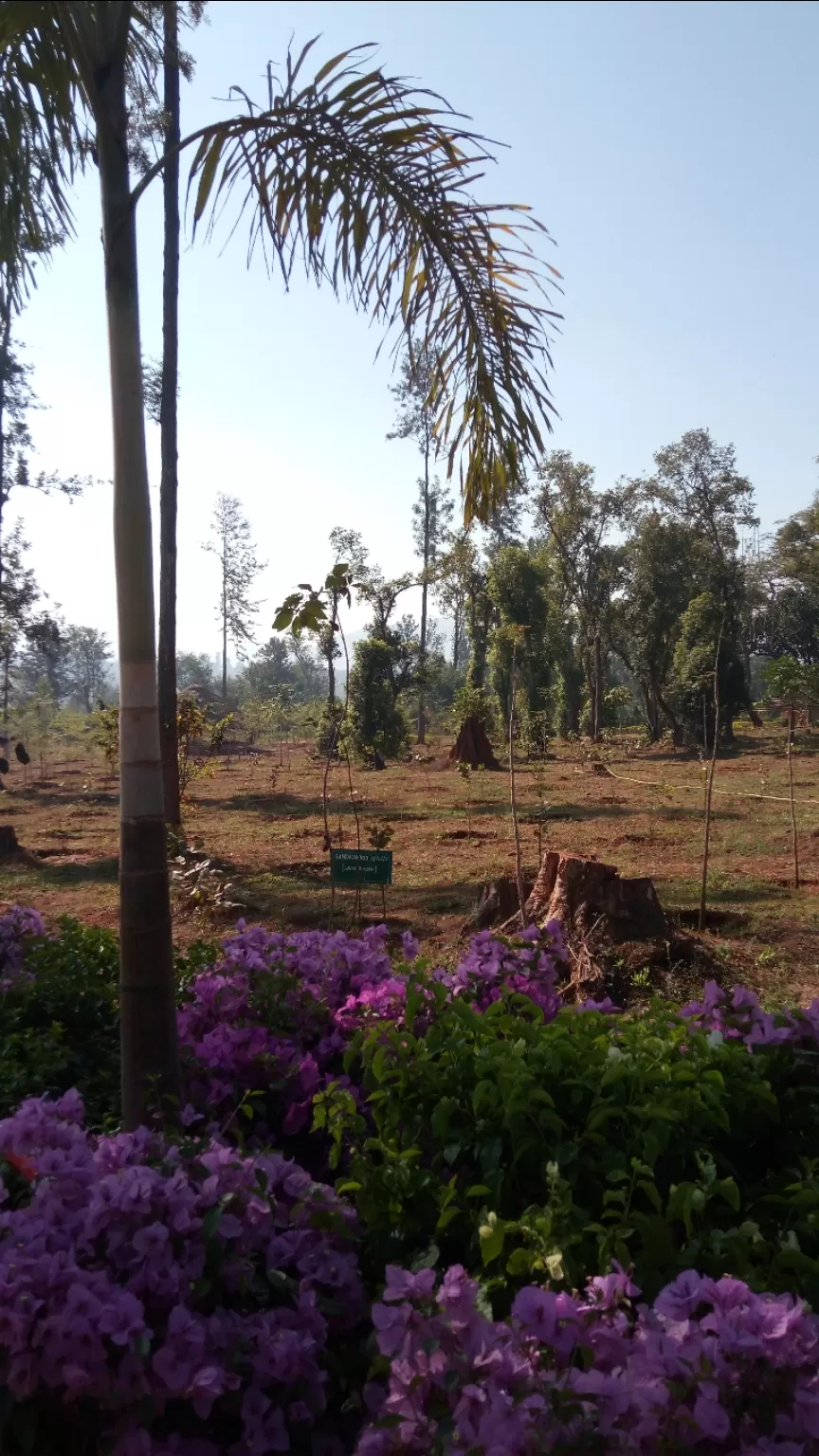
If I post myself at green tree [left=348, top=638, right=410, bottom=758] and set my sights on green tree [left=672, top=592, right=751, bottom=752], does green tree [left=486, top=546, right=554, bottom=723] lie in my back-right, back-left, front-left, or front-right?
front-left

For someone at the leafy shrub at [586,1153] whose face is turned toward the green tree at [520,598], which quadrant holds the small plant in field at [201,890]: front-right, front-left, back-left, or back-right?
front-left

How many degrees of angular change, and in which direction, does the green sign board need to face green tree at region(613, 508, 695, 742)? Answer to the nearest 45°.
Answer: approximately 180°

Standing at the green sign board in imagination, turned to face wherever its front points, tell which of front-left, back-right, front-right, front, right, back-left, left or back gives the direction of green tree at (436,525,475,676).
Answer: back

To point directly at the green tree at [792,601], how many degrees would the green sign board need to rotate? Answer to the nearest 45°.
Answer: approximately 135° to its left

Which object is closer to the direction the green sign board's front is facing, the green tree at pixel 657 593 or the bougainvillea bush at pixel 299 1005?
the bougainvillea bush

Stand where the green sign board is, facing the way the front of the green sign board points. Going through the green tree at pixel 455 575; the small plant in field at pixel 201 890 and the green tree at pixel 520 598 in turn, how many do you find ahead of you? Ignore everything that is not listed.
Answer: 0

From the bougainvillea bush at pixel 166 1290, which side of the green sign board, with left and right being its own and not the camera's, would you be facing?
front

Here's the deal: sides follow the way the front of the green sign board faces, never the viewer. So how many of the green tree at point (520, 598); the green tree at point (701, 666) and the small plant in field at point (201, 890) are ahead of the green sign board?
0

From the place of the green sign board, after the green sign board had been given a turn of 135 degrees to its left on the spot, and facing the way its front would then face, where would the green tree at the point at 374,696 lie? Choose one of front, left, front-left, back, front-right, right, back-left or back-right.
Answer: front-left

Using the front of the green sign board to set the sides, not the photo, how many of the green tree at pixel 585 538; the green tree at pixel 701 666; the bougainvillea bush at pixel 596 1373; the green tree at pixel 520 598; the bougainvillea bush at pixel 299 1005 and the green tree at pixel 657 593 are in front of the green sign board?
2

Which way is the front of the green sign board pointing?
toward the camera

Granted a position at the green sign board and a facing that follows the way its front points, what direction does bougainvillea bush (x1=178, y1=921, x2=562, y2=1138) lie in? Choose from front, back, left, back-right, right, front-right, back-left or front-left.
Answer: front

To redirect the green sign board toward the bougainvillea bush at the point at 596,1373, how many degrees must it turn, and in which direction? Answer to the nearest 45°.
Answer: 0° — it already faces it

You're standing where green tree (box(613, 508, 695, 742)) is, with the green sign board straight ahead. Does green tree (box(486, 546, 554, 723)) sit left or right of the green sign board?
right
